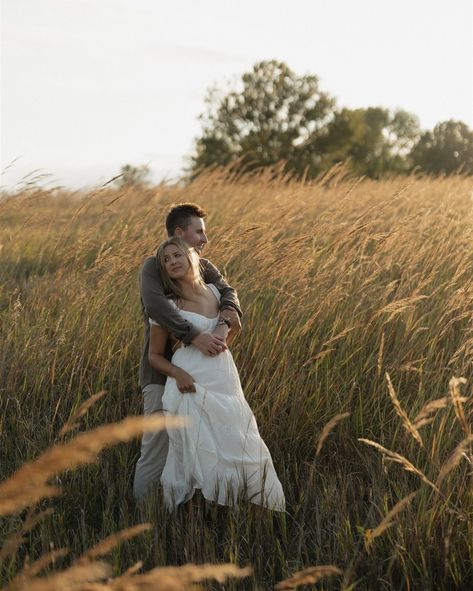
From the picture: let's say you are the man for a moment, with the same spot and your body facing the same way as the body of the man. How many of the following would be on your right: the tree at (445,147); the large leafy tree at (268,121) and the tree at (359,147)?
0

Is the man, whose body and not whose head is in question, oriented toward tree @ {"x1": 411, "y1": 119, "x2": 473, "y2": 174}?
no

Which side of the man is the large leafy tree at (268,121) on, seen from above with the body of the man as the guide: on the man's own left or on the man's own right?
on the man's own left

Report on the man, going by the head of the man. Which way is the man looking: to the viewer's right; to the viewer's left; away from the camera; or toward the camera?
to the viewer's right

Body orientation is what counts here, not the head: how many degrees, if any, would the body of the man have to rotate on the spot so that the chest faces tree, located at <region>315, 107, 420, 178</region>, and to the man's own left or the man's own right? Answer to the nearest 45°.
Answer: approximately 135° to the man's own left

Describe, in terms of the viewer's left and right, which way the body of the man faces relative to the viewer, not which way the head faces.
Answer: facing the viewer and to the right of the viewer

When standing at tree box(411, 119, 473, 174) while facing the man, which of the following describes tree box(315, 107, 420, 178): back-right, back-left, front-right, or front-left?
front-right
